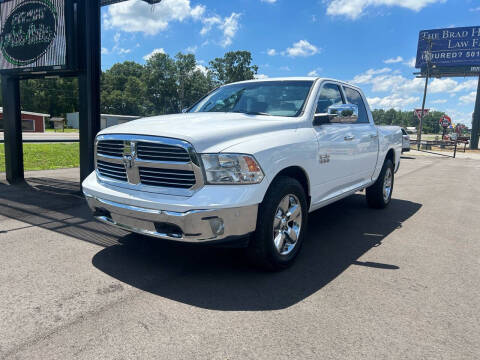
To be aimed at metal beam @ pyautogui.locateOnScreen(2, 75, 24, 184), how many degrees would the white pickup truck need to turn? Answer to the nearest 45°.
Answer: approximately 90° to its right

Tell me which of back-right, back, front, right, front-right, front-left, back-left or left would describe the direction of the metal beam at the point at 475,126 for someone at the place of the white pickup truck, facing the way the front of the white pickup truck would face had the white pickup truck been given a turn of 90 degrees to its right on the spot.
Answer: right

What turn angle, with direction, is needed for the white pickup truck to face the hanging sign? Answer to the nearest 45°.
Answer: approximately 90° to its right

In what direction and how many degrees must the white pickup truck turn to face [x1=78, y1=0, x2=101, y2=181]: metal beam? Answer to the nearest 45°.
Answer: approximately 90° to its right

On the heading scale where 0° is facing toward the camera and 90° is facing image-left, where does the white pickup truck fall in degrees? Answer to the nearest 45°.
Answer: approximately 45°
